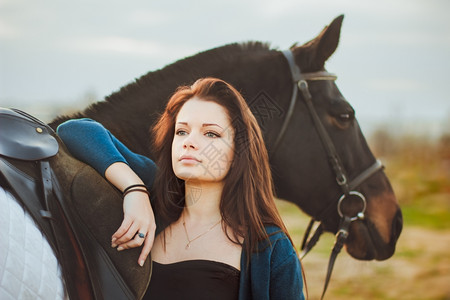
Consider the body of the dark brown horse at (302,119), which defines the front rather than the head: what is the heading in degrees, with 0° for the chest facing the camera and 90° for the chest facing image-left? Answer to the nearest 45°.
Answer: approximately 270°

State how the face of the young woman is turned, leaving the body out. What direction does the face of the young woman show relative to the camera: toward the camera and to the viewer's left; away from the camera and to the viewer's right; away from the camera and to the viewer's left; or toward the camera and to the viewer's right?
toward the camera and to the viewer's left

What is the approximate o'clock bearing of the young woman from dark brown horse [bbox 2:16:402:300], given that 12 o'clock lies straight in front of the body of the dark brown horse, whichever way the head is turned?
The young woman is roughly at 4 o'clock from the dark brown horse.
